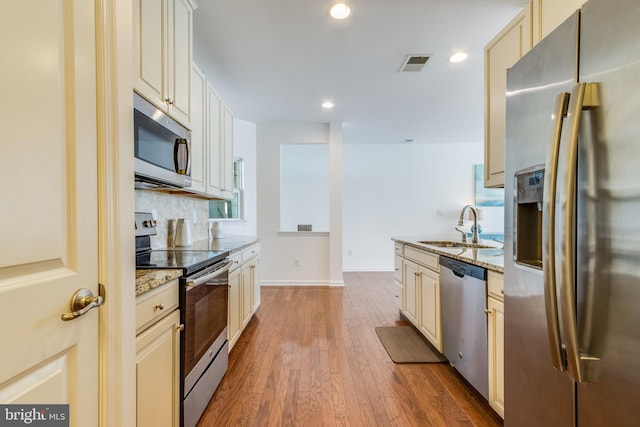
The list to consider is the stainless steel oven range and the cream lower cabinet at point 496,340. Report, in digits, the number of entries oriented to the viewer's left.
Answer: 1

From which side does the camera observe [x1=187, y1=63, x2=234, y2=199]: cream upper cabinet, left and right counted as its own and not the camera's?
right

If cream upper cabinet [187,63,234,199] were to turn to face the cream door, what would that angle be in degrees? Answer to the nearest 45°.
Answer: approximately 90° to its right

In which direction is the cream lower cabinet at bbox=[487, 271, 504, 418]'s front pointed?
to the viewer's left

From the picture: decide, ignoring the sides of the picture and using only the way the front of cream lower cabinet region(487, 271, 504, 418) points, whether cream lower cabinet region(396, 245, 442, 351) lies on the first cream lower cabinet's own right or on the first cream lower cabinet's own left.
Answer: on the first cream lower cabinet's own right

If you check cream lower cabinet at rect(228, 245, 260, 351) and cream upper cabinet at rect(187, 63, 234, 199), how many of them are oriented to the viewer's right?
2

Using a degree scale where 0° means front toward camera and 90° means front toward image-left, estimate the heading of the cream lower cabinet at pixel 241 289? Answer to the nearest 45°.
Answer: approximately 270°

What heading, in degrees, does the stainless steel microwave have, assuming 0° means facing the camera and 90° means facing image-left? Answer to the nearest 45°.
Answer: approximately 315°
